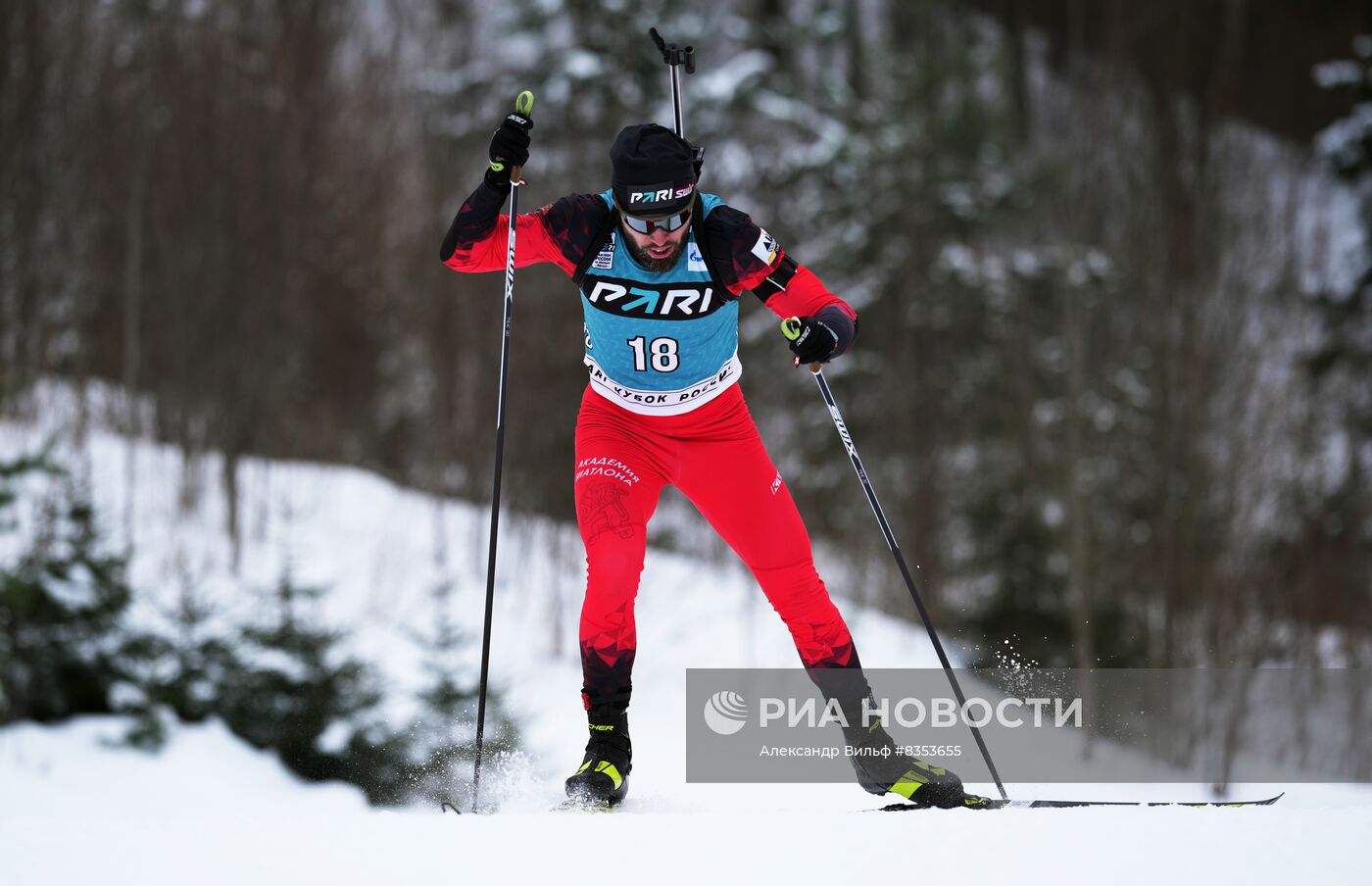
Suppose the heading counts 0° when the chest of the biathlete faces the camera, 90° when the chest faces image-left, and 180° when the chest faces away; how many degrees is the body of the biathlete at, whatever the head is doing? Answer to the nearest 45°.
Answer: approximately 0°

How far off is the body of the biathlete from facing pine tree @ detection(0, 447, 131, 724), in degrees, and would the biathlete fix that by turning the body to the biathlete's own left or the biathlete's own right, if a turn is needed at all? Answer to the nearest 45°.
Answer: approximately 135° to the biathlete's own right
